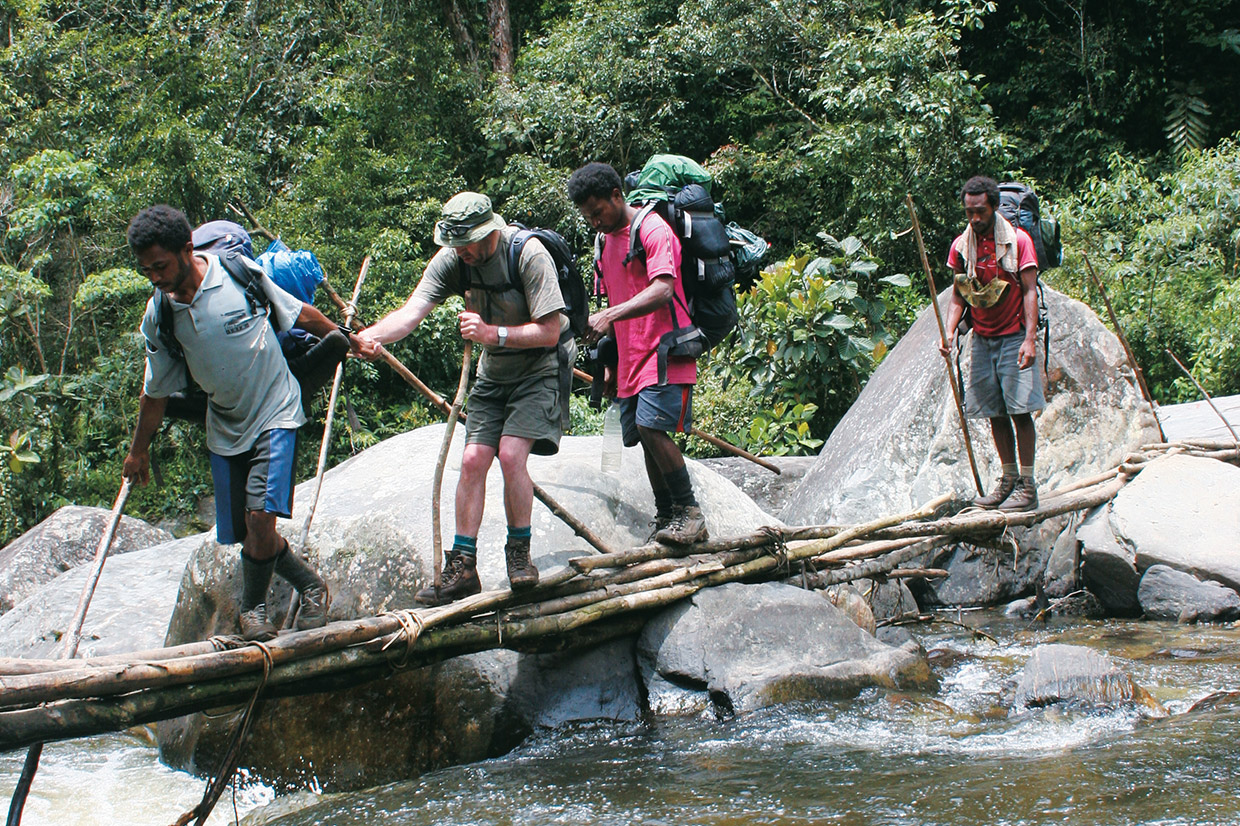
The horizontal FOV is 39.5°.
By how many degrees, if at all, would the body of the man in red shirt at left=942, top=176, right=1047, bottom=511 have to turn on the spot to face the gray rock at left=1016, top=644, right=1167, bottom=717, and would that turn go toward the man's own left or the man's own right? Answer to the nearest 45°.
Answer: approximately 45° to the man's own left

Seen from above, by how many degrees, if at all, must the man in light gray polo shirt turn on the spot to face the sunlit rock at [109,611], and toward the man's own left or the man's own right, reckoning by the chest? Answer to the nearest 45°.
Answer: approximately 135° to the man's own right

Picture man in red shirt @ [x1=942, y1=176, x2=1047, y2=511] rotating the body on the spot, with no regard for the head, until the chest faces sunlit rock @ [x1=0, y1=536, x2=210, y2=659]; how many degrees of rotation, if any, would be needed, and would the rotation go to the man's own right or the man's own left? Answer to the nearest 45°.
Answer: approximately 45° to the man's own right

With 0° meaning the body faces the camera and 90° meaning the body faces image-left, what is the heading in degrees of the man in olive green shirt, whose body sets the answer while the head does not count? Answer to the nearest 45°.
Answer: approximately 45°

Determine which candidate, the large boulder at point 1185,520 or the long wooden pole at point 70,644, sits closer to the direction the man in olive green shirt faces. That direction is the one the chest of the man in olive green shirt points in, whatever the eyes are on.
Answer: the long wooden pole
